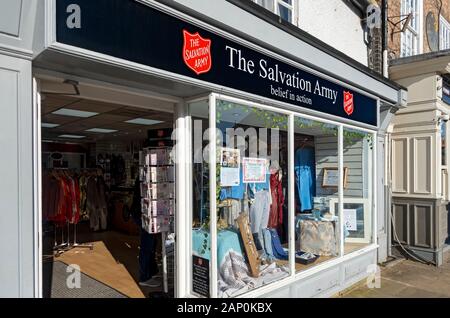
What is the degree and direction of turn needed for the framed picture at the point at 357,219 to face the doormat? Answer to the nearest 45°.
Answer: approximately 45° to its right

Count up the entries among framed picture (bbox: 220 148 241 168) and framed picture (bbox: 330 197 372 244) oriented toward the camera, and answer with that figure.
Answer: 2

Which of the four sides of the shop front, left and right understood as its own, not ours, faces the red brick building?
left

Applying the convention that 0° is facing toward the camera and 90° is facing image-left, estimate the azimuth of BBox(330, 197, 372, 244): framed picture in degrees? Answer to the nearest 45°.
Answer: approximately 0°

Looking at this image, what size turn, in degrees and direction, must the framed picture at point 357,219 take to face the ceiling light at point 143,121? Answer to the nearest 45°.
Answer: approximately 90° to its right

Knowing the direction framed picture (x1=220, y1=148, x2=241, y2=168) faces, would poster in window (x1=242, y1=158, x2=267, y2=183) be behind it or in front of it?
behind

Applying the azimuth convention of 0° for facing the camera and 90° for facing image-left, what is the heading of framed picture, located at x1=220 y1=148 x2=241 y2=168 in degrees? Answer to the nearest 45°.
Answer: approximately 0°

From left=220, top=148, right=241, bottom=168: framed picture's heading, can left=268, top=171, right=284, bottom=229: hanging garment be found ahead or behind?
behind

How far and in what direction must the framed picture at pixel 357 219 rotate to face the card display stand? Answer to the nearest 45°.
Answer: approximately 45° to its right
